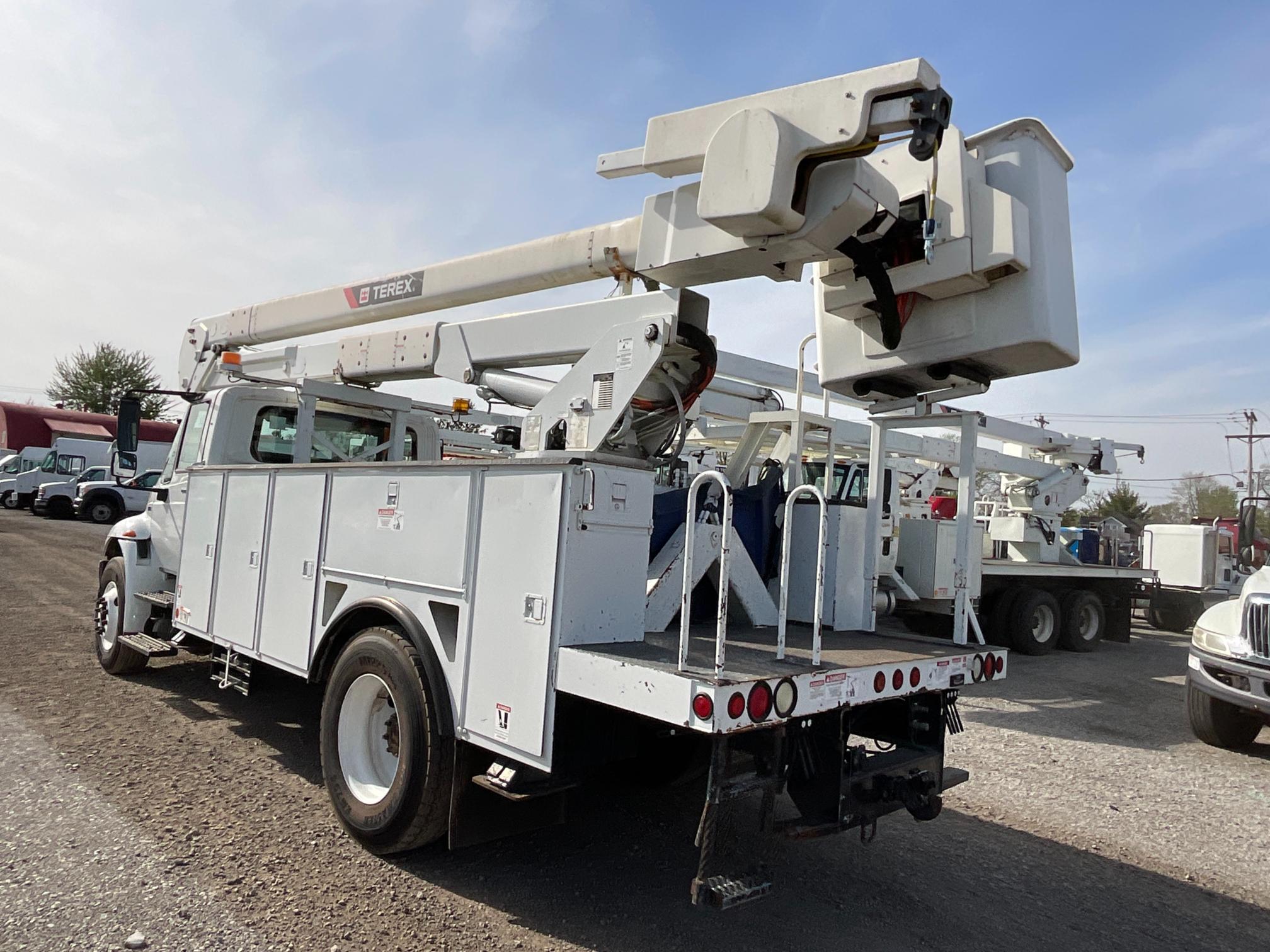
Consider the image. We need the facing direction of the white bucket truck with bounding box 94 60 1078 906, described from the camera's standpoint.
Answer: facing away from the viewer and to the left of the viewer

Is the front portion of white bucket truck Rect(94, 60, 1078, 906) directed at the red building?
yes

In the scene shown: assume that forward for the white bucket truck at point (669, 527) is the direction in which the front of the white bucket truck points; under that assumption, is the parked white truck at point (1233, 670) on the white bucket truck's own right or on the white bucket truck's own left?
on the white bucket truck's own right

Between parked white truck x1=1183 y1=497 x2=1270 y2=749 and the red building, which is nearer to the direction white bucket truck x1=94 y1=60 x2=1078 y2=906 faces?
the red building

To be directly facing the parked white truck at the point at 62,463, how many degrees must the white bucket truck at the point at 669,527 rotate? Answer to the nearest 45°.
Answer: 0° — it already faces it

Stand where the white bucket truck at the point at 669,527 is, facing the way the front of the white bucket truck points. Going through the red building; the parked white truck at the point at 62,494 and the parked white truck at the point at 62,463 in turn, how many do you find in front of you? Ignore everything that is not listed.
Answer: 3
